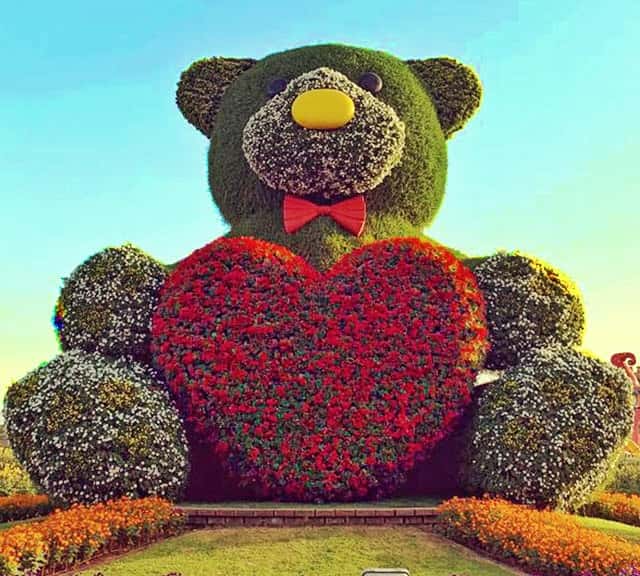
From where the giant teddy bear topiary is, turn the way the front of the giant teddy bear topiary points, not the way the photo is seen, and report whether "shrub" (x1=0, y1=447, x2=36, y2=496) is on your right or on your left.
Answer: on your right

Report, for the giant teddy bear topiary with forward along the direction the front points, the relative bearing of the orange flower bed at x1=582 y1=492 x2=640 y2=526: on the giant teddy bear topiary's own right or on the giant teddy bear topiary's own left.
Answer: on the giant teddy bear topiary's own left

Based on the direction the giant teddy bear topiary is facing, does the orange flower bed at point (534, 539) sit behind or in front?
in front

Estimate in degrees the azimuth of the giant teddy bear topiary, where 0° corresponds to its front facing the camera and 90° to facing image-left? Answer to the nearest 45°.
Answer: approximately 0°
